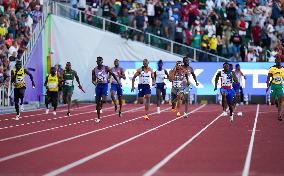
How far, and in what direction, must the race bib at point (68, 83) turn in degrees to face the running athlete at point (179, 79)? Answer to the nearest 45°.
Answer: approximately 45° to its left

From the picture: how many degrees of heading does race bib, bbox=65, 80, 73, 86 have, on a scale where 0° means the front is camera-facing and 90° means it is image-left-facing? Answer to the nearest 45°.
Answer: approximately 0°

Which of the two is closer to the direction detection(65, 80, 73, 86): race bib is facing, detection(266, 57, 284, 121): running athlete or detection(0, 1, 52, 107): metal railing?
the running athlete

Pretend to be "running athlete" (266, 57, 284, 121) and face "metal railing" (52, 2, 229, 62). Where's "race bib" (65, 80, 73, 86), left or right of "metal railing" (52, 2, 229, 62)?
left

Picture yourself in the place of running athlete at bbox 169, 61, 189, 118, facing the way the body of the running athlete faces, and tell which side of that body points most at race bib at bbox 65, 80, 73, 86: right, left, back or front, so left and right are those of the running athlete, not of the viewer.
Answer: right

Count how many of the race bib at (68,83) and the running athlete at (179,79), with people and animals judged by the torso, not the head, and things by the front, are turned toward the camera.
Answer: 2

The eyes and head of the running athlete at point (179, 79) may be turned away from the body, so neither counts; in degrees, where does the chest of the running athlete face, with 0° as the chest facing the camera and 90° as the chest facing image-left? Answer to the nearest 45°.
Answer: approximately 0°

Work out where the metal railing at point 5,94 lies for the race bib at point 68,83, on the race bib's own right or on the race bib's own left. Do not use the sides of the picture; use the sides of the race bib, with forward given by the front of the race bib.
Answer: on the race bib's own right

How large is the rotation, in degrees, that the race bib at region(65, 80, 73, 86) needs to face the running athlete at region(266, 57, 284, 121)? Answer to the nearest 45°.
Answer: approximately 45° to its left
